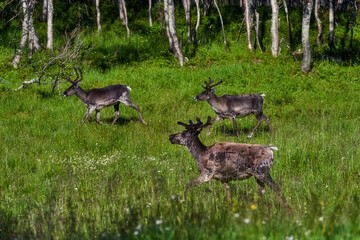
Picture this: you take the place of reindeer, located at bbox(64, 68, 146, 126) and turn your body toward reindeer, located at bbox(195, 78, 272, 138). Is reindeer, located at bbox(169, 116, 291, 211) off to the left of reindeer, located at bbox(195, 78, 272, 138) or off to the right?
right

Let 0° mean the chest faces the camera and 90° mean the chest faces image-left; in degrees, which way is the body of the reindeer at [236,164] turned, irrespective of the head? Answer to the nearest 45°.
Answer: approximately 90°

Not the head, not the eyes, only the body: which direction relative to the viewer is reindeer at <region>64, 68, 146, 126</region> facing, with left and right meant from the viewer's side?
facing to the left of the viewer

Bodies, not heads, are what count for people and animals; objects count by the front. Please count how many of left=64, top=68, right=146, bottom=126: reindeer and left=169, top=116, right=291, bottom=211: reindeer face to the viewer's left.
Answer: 2

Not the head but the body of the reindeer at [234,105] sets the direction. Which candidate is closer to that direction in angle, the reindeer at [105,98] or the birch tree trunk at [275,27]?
the reindeer

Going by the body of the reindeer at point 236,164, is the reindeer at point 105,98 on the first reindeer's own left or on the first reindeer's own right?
on the first reindeer's own right

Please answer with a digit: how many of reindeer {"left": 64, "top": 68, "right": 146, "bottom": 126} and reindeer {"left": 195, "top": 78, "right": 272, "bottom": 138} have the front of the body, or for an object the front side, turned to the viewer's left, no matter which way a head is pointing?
2

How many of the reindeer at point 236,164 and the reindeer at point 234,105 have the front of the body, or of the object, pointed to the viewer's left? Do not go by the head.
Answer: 2

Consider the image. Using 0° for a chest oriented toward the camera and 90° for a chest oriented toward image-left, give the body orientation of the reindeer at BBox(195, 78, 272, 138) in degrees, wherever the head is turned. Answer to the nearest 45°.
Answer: approximately 90°

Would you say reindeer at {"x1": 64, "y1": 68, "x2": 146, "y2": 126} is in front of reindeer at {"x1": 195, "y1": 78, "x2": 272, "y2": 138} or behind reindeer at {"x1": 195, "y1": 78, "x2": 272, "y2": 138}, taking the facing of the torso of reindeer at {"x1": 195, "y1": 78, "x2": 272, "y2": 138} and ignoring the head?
in front
